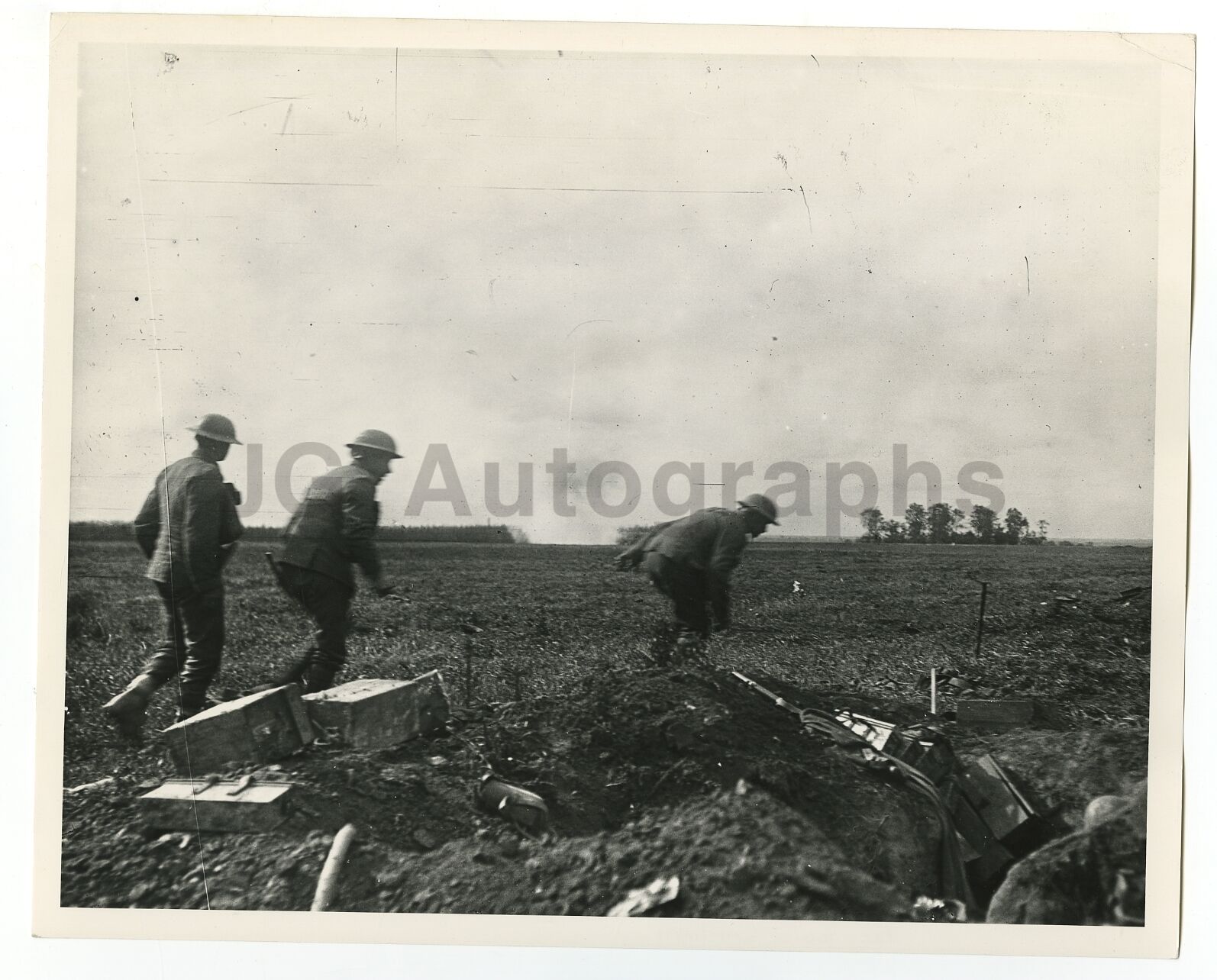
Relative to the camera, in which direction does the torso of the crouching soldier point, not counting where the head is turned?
to the viewer's right

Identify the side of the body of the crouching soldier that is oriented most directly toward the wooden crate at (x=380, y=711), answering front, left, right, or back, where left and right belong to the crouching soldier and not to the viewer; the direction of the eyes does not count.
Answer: back
